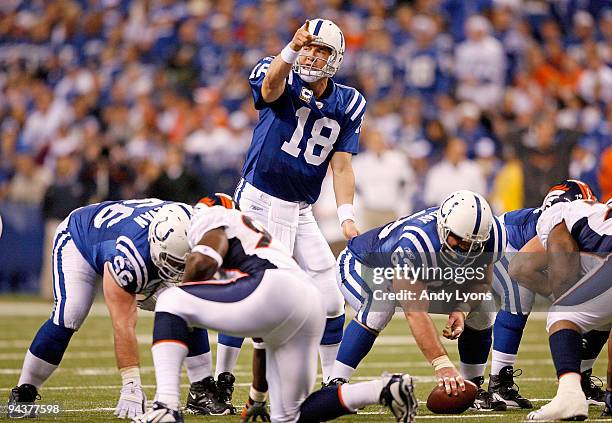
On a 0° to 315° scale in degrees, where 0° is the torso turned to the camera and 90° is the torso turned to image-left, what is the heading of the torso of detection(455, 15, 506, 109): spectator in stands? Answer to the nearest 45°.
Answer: approximately 0°

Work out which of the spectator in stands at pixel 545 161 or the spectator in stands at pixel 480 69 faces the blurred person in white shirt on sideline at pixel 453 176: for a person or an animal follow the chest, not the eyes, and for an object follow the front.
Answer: the spectator in stands at pixel 480 69

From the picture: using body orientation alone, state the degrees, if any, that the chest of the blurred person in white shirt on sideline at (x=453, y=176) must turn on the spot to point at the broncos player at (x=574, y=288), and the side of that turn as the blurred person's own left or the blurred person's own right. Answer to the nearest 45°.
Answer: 0° — they already face them

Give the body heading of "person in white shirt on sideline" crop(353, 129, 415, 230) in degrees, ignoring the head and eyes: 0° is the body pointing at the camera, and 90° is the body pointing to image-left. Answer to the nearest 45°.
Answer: approximately 0°

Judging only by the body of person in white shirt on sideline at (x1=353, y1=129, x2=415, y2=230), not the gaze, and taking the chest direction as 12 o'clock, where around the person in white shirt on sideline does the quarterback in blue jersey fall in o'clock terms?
The quarterback in blue jersey is roughly at 12 o'clock from the person in white shirt on sideline.

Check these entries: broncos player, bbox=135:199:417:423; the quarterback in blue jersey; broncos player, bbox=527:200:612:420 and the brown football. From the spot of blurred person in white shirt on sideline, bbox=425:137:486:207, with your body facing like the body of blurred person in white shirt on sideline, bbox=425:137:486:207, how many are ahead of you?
4

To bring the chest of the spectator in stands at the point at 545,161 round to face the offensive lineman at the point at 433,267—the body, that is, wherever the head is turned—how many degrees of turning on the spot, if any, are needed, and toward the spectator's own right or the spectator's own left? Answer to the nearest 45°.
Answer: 0° — they already face them

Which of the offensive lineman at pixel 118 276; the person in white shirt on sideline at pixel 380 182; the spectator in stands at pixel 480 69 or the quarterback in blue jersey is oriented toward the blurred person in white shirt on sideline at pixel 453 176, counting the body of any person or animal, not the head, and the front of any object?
the spectator in stands at pixel 480 69

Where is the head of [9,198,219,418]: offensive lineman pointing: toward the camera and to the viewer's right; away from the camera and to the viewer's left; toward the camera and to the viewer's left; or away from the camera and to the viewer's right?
toward the camera and to the viewer's right

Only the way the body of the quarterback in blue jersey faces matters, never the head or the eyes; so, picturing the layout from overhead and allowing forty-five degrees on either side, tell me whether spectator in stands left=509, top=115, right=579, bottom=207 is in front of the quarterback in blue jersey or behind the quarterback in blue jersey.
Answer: behind
